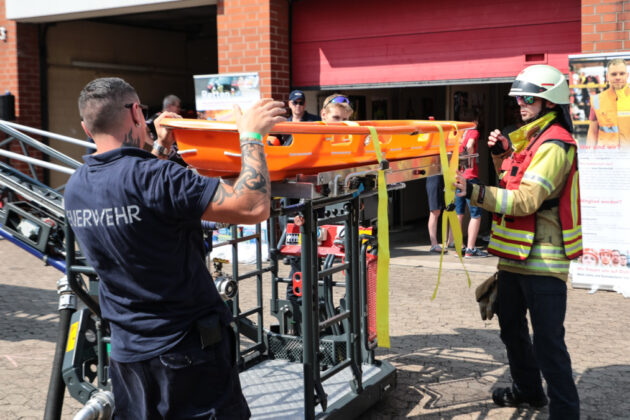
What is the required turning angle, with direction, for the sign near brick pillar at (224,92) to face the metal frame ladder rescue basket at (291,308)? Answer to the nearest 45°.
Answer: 0° — it already faces it

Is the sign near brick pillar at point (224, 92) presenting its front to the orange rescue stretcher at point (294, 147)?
yes

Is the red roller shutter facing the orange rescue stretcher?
yes

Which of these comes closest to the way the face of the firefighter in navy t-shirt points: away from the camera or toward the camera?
away from the camera

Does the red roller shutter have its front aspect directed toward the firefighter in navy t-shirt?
yes

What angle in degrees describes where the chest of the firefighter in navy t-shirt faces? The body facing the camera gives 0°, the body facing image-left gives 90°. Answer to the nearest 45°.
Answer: approximately 225°
